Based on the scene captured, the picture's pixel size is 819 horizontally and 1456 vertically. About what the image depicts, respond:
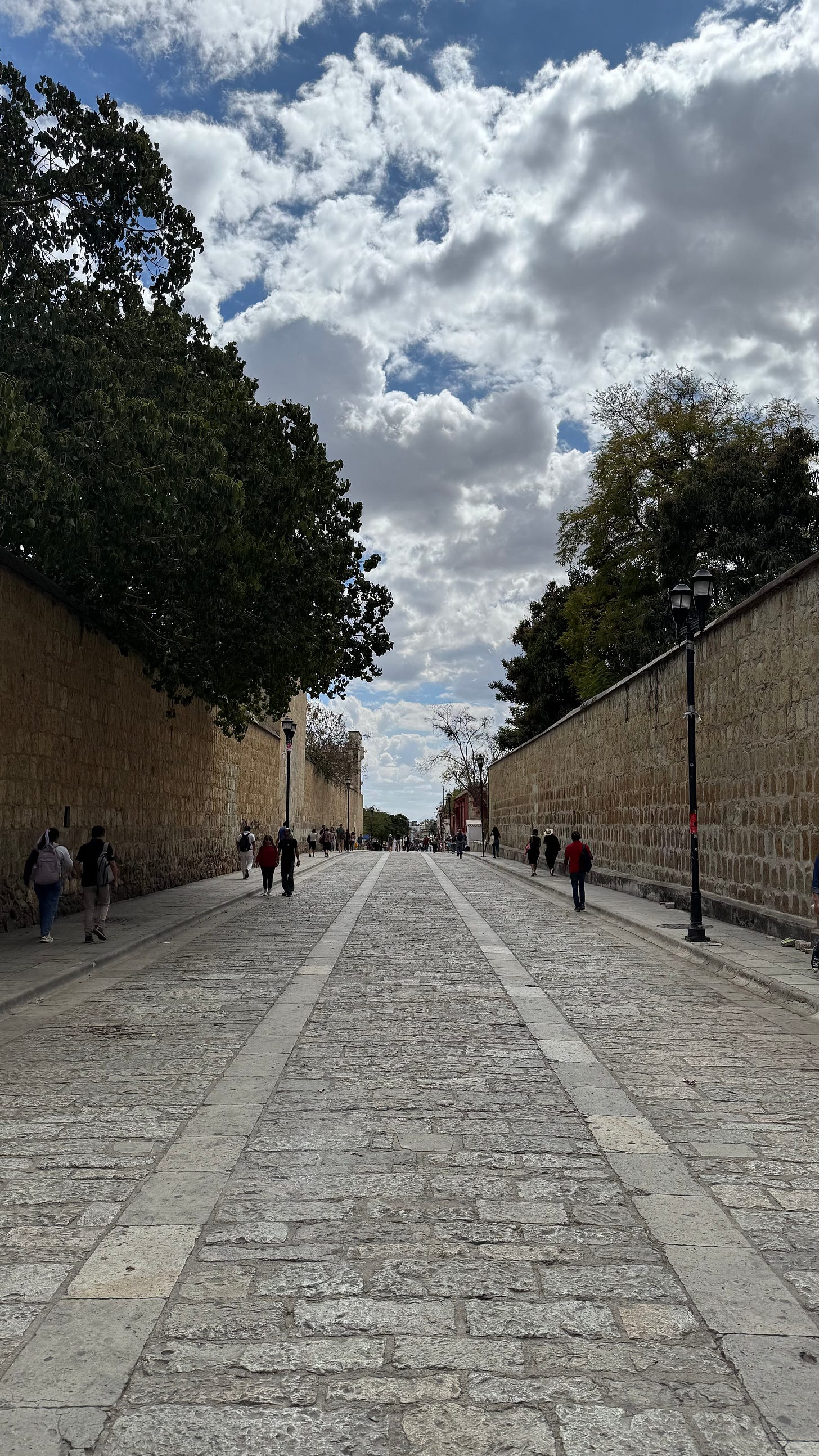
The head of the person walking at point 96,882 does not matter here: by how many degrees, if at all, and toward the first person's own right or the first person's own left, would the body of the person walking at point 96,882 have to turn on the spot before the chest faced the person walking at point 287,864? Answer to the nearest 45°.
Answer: approximately 45° to the first person's own right

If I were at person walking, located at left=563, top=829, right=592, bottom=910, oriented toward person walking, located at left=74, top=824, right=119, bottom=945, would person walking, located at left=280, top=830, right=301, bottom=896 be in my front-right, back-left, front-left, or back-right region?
front-right

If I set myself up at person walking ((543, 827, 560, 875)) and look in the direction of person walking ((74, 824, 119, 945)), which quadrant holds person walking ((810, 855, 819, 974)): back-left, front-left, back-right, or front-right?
front-left

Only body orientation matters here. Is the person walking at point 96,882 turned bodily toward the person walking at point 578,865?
no

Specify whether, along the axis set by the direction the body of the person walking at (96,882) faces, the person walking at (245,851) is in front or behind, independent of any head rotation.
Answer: in front

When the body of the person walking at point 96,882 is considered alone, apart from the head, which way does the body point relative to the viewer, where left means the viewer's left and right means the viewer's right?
facing away from the viewer

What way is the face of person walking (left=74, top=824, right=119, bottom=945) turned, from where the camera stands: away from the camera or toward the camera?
away from the camera

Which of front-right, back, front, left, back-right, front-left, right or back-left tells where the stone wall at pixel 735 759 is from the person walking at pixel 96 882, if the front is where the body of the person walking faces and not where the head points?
right

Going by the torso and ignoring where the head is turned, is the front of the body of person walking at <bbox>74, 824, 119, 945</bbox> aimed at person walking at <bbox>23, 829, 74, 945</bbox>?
no

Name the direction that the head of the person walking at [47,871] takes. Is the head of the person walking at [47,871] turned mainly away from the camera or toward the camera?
away from the camera

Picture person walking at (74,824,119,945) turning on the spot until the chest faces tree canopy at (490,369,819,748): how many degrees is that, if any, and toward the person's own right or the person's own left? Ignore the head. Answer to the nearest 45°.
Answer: approximately 45° to the person's own right

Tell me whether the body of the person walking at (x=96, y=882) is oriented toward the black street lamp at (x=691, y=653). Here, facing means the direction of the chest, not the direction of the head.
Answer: no

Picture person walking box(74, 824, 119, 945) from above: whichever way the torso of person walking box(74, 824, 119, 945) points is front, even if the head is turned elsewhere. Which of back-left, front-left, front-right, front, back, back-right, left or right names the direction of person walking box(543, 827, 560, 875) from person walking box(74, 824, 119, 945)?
front-right
